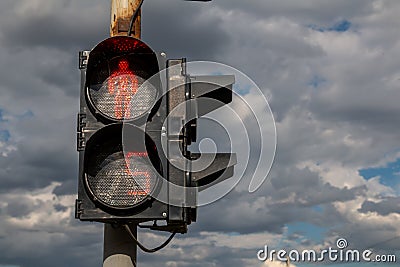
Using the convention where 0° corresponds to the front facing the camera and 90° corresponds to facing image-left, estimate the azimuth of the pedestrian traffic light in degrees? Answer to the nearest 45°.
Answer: approximately 0°
